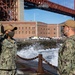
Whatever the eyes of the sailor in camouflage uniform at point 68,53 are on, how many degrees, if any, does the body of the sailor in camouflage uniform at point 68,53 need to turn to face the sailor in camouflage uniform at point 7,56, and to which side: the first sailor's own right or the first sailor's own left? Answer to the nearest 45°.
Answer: approximately 45° to the first sailor's own right

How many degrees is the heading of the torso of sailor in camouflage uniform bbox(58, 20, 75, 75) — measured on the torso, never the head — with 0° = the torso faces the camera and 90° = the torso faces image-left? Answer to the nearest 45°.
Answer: approximately 90°
